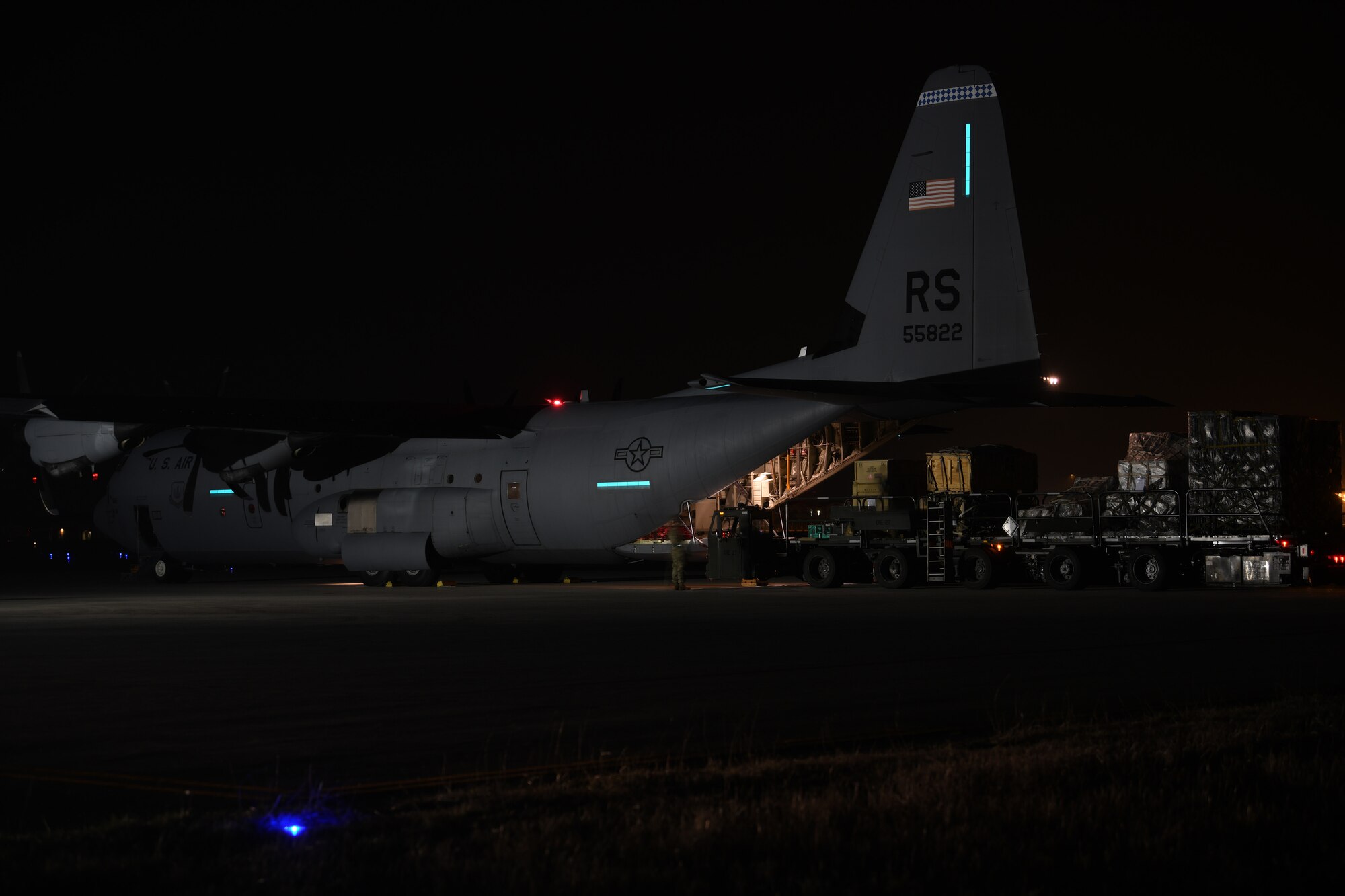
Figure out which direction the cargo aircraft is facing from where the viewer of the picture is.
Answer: facing away from the viewer and to the left of the viewer
